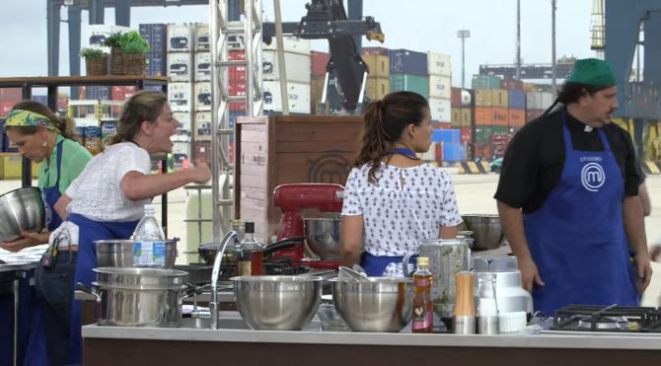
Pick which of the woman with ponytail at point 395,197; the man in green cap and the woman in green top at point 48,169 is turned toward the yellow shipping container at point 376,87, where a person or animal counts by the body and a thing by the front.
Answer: the woman with ponytail

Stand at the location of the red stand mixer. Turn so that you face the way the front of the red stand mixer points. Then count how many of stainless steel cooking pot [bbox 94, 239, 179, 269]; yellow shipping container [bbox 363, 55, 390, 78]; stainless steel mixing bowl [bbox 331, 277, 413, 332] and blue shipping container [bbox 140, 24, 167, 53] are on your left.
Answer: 2

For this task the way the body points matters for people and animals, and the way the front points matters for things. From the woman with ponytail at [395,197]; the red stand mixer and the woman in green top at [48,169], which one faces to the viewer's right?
the red stand mixer

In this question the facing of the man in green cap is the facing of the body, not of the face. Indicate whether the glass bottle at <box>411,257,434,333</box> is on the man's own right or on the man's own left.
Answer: on the man's own right

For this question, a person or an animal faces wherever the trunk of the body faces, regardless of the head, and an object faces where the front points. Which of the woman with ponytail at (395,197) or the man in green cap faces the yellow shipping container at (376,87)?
the woman with ponytail

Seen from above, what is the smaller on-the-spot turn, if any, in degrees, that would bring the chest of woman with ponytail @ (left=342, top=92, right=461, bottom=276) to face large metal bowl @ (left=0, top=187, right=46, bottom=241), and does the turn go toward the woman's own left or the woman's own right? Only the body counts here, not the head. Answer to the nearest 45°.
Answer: approximately 45° to the woman's own left

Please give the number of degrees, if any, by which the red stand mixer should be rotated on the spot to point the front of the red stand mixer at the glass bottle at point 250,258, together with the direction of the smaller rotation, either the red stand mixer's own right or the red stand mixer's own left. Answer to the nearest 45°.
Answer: approximately 90° to the red stand mixer's own right

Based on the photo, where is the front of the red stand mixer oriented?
to the viewer's right

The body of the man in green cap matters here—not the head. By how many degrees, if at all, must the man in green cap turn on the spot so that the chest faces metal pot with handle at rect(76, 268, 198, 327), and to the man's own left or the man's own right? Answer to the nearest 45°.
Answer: approximately 90° to the man's own right

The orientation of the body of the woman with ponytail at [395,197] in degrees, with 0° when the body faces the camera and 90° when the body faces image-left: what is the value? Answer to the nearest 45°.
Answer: approximately 180°

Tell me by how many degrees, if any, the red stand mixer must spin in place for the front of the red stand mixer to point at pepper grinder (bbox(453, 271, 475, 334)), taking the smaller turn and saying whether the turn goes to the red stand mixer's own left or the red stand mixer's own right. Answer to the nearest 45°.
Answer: approximately 90° to the red stand mixer's own right

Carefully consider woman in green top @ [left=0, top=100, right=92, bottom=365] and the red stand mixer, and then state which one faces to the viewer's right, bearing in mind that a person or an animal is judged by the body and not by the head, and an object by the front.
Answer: the red stand mixer
